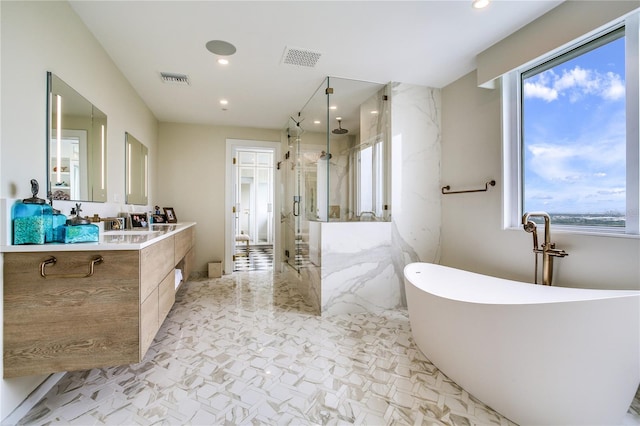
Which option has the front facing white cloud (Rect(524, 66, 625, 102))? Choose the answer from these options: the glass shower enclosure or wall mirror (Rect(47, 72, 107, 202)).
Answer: the wall mirror

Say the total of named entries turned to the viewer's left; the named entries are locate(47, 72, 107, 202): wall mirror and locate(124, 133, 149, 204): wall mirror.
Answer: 0

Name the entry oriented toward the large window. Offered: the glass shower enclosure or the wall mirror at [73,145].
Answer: the wall mirror

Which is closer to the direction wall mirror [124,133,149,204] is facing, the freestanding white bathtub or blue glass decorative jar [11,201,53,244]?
the freestanding white bathtub

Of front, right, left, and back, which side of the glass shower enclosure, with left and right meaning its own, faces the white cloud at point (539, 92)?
back

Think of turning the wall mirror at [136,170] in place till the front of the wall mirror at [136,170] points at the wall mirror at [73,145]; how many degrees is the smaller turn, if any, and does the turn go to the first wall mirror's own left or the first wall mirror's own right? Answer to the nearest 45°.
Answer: approximately 45° to the first wall mirror's own right

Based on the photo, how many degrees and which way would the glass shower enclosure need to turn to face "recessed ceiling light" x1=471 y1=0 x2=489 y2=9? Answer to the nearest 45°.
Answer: approximately 90° to its left

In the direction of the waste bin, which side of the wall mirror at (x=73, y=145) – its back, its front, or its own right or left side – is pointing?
left

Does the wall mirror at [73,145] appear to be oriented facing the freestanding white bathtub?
yes

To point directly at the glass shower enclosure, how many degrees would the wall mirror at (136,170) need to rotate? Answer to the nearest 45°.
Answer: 0° — it already faces it

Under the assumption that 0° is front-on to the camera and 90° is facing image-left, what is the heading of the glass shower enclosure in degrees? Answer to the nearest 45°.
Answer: approximately 45°

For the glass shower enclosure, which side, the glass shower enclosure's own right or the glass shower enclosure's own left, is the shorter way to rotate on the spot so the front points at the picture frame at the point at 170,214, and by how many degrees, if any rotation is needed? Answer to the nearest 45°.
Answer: approximately 45° to the glass shower enclosure's own right

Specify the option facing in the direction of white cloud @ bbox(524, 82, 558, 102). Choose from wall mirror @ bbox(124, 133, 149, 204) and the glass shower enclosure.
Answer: the wall mirror

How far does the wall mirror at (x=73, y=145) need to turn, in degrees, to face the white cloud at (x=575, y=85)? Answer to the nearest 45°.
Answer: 0° — it already faces it
